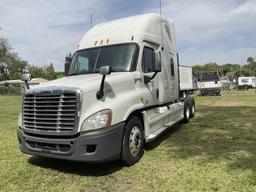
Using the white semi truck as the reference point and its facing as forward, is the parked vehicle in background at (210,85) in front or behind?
behind

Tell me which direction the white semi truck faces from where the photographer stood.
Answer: facing the viewer and to the left of the viewer

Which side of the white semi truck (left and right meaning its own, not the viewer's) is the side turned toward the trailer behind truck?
back
